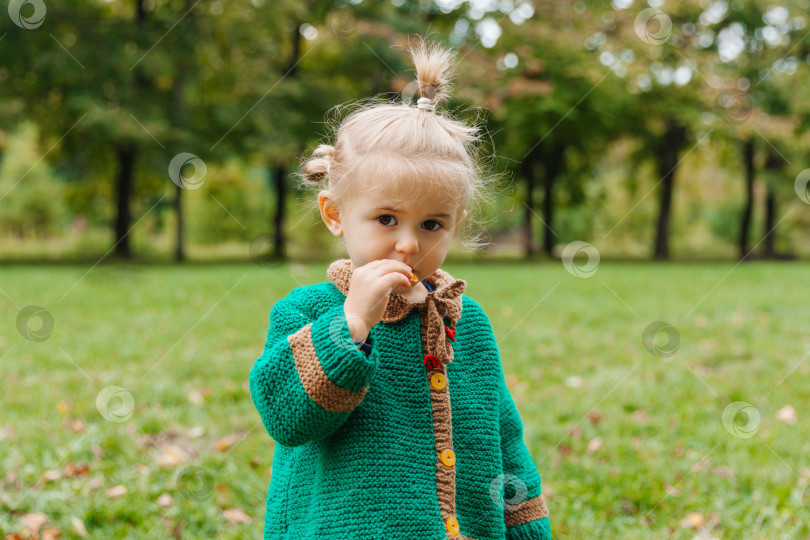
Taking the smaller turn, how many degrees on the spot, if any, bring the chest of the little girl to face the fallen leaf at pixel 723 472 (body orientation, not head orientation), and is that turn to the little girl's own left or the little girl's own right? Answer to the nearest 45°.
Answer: approximately 90° to the little girl's own left

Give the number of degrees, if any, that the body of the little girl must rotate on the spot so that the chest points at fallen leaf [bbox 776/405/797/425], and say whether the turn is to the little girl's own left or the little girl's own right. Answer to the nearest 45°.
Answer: approximately 90° to the little girl's own left

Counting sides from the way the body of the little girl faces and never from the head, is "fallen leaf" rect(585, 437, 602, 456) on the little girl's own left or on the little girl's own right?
on the little girl's own left

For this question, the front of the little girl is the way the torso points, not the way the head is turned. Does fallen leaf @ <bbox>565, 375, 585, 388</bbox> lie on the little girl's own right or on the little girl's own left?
on the little girl's own left

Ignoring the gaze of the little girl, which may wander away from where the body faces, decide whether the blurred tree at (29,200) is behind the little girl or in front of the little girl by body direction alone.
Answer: behind

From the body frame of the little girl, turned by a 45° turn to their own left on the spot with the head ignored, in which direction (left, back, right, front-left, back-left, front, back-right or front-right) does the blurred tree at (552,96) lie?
left

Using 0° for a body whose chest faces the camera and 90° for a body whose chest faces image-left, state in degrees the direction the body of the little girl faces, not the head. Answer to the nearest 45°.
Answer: approximately 315°
